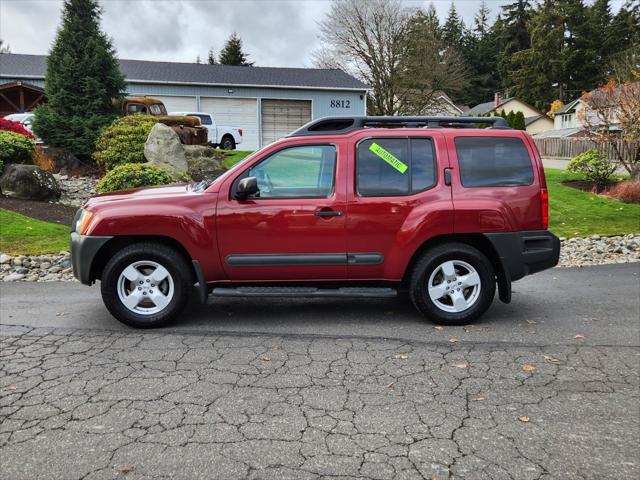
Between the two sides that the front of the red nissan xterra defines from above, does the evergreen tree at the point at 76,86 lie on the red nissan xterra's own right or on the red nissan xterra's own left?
on the red nissan xterra's own right

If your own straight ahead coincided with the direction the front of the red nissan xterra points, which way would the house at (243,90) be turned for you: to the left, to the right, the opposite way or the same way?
to the left

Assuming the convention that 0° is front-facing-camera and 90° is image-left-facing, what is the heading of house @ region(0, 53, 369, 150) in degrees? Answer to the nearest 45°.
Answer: approximately 0°

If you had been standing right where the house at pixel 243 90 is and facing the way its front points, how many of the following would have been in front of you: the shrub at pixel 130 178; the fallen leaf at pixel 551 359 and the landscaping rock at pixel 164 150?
3

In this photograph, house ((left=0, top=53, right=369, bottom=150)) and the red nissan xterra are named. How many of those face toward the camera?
1

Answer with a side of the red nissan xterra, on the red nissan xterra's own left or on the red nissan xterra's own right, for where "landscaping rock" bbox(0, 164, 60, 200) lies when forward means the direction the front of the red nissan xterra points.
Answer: on the red nissan xterra's own right

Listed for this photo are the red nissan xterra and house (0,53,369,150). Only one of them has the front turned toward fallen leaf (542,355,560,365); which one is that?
the house

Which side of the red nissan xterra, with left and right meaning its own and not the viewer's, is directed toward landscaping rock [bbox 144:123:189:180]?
right

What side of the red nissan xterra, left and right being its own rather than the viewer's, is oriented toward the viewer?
left

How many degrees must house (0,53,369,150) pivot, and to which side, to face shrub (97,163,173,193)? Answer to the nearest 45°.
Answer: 0° — it already faces it

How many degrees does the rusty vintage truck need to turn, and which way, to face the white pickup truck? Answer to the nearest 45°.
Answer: approximately 135° to its left

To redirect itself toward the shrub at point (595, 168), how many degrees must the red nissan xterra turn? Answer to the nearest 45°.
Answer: approximately 135° to its right
